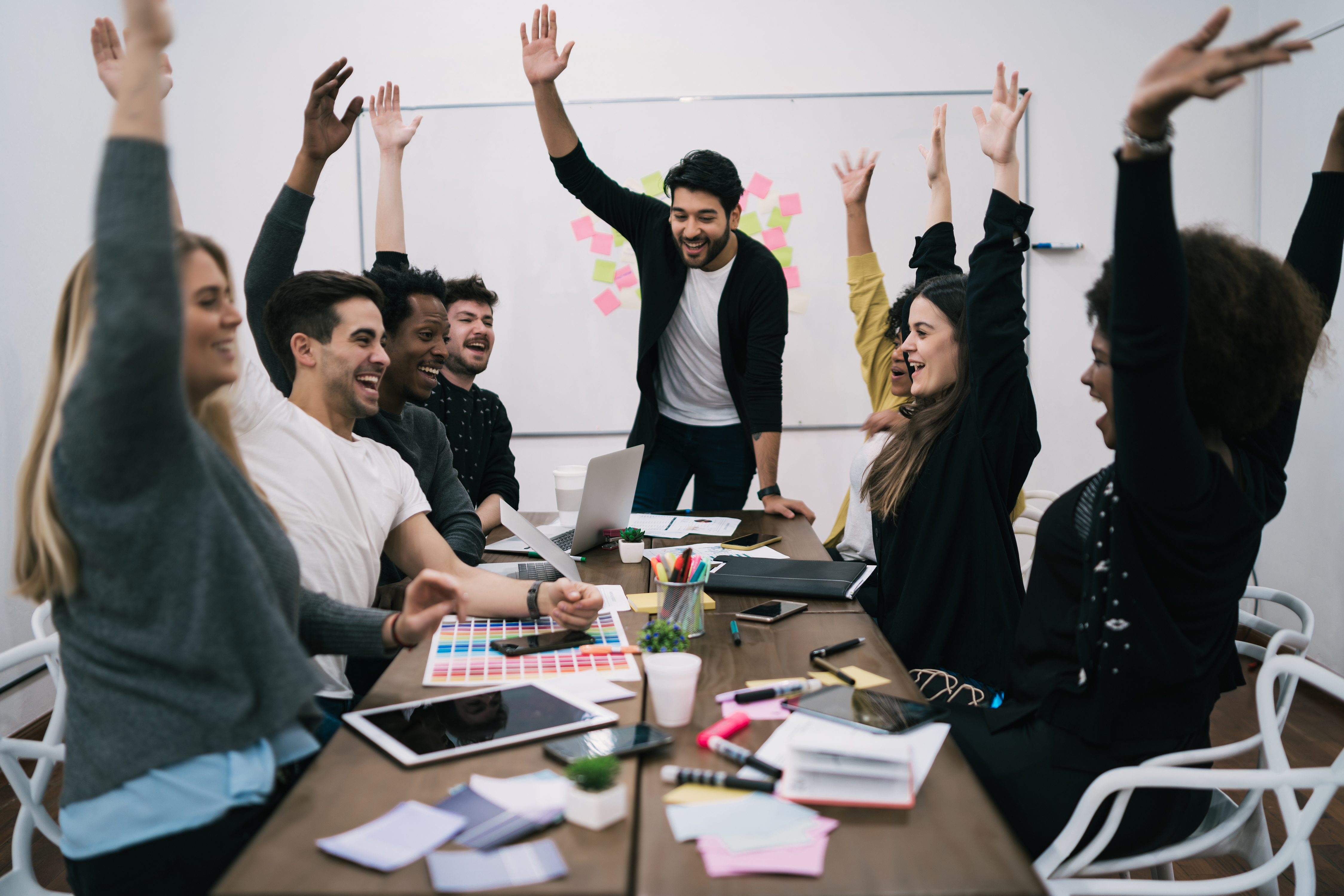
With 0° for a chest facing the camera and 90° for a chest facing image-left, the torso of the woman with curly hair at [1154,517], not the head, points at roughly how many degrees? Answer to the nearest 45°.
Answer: approximately 90°

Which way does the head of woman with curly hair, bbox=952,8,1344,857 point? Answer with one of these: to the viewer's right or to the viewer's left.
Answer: to the viewer's left

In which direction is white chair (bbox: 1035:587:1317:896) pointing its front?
to the viewer's left

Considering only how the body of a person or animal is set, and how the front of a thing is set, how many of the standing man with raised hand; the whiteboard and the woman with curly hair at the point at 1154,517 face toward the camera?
2

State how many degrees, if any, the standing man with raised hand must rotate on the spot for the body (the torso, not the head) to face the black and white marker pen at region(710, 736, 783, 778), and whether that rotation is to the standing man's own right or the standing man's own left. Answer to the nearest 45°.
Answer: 0° — they already face it

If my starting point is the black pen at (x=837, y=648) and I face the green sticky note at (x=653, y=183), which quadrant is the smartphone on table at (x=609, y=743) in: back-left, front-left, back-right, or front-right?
back-left

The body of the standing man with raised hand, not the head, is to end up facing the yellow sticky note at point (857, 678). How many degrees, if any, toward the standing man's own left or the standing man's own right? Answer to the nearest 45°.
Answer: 0° — they already face it

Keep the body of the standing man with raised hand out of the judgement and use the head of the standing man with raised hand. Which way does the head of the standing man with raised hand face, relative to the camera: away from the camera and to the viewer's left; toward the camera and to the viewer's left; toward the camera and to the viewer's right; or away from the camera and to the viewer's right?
toward the camera and to the viewer's left

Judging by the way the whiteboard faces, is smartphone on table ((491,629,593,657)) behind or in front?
in front

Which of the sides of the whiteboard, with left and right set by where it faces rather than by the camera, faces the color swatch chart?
front
